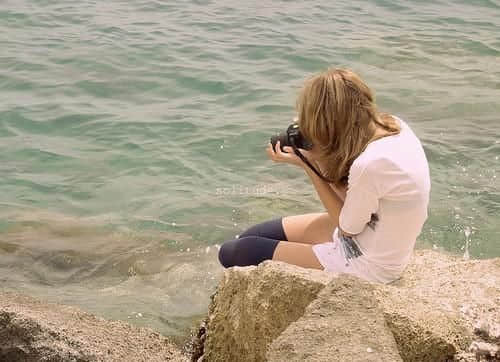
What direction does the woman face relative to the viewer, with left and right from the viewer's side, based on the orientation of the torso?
facing to the left of the viewer

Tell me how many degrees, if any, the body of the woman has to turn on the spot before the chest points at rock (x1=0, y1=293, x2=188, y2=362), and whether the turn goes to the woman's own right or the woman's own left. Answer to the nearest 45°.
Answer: approximately 45° to the woman's own left

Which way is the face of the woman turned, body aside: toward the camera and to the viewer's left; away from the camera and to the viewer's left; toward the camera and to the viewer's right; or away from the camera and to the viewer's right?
away from the camera and to the viewer's left
